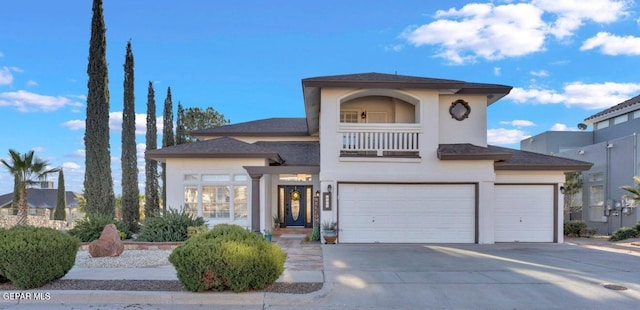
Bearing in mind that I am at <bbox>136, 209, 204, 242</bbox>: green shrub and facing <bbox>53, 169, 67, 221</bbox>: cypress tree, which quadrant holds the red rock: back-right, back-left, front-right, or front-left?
back-left

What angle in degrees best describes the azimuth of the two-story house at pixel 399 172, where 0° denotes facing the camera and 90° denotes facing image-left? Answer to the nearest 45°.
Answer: approximately 0°
